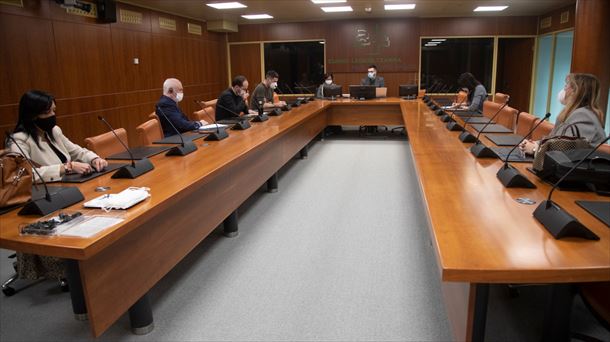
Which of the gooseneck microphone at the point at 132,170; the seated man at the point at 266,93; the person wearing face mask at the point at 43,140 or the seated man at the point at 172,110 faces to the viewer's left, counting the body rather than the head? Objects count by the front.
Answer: the gooseneck microphone

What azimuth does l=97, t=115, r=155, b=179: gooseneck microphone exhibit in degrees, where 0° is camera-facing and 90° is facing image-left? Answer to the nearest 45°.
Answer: approximately 90°

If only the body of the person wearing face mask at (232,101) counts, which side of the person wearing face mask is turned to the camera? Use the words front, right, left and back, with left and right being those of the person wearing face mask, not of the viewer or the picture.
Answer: right

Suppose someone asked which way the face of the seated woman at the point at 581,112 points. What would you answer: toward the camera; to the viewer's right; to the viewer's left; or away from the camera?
to the viewer's left

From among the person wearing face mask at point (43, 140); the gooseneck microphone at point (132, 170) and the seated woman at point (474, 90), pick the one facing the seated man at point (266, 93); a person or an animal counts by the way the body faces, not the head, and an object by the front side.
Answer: the seated woman

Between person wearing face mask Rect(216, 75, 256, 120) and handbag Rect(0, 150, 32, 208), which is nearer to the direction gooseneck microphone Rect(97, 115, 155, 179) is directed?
the handbag

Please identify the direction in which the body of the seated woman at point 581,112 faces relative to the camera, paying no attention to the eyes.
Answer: to the viewer's left

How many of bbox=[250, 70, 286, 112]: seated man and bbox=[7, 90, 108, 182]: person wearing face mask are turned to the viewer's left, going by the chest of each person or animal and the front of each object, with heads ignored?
0

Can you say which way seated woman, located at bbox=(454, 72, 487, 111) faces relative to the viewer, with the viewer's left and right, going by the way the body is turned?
facing to the left of the viewer

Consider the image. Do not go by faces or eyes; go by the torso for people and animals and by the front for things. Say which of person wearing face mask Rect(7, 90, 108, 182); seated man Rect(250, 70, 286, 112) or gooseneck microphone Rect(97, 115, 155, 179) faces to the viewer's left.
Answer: the gooseneck microphone

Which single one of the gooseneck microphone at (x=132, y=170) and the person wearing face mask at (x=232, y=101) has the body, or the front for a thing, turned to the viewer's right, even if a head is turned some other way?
the person wearing face mask

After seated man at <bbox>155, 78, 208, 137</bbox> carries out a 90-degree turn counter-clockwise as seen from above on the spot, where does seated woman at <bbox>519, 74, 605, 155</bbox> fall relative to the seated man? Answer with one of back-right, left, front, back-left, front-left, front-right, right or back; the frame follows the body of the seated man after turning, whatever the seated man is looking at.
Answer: back-right

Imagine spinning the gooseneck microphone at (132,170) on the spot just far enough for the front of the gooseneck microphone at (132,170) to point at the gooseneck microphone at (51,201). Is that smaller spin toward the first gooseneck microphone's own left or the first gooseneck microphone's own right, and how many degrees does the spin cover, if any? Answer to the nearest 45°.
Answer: approximately 45° to the first gooseneck microphone's own left

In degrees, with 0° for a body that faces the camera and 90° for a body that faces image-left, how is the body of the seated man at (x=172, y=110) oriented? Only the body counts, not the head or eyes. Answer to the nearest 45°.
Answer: approximately 270°
